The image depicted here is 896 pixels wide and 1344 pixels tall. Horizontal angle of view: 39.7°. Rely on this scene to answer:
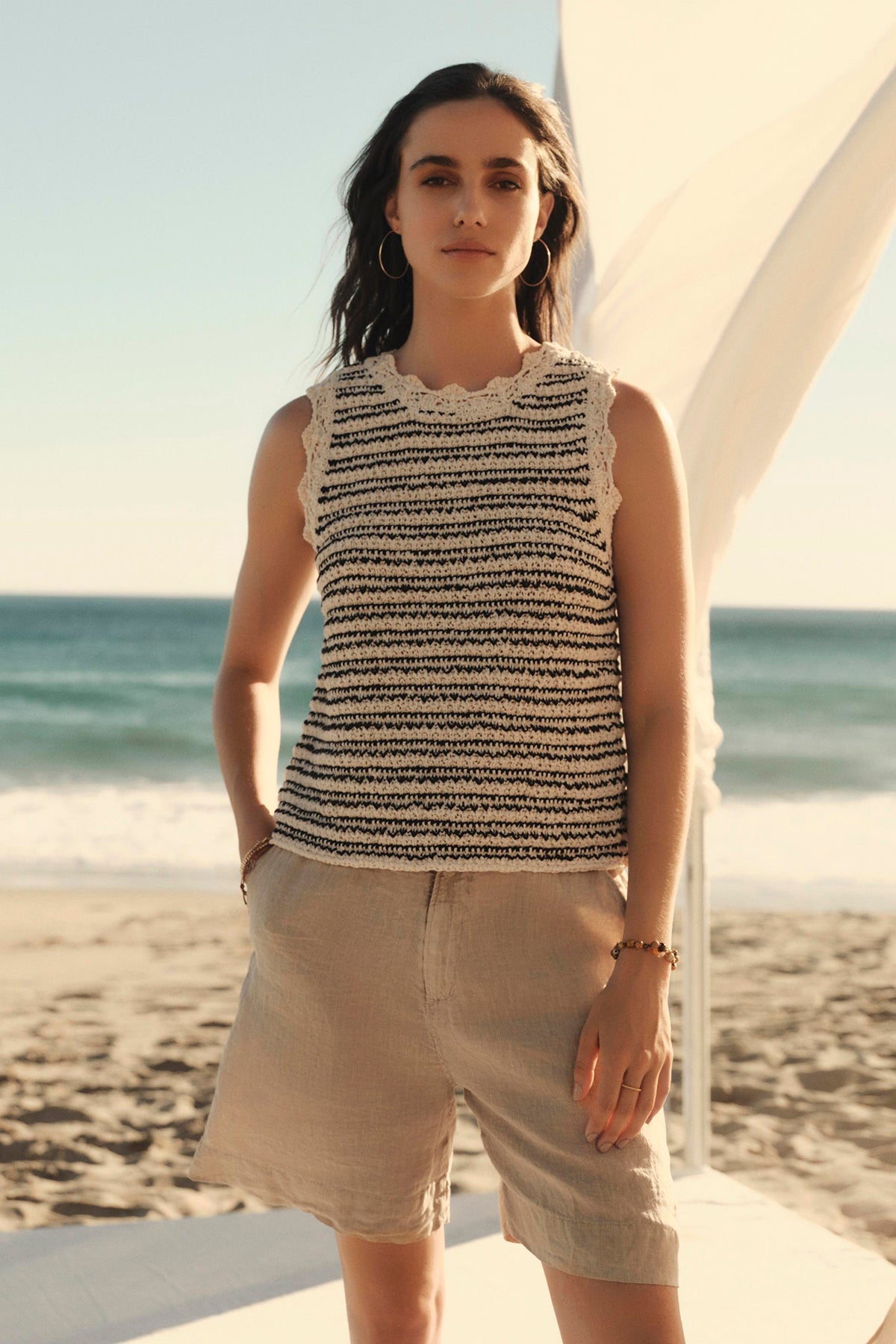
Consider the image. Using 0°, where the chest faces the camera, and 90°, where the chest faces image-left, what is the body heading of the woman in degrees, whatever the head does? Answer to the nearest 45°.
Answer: approximately 0°
